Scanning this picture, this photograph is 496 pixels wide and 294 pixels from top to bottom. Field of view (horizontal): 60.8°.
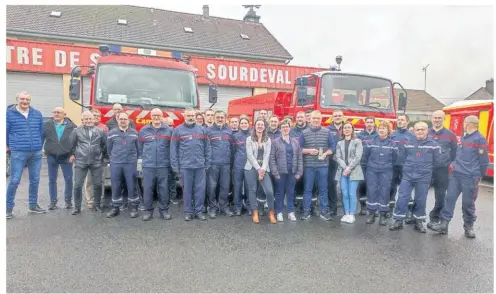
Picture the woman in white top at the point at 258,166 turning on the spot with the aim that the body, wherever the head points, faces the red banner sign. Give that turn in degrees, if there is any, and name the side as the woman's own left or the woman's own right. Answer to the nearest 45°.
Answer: approximately 135° to the woman's own right

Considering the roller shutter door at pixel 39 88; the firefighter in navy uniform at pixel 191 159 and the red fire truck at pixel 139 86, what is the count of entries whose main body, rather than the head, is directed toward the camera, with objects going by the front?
3

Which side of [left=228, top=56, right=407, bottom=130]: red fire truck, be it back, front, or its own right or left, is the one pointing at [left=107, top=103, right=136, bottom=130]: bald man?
right

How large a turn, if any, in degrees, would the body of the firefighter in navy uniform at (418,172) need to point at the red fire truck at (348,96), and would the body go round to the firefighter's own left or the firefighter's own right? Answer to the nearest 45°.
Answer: approximately 135° to the firefighter's own right

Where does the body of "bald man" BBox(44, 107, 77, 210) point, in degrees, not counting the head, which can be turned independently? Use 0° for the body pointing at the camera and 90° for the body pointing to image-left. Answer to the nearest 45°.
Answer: approximately 0°

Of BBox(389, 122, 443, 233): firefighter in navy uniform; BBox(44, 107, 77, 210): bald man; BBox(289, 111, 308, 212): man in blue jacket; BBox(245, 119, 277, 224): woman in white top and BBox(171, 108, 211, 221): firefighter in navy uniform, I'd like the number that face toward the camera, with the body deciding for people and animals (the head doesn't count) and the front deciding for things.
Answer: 5

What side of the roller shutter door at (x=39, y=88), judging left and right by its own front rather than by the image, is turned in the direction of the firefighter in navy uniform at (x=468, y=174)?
front

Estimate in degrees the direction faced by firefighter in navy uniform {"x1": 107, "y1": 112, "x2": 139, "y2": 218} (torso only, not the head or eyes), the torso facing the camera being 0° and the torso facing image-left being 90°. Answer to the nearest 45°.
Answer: approximately 0°

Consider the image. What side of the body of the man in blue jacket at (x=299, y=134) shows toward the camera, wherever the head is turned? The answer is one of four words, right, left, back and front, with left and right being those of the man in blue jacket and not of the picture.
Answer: front

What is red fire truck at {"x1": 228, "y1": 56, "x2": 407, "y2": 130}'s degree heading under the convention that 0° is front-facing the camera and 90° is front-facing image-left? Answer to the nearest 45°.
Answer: approximately 315°

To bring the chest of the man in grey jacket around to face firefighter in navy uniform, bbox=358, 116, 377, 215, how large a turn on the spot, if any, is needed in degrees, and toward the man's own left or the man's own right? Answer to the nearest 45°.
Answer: approximately 90° to the man's own left

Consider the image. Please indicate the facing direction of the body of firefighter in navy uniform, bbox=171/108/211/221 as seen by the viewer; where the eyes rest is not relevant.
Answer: toward the camera

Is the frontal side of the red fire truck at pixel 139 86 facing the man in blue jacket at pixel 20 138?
no

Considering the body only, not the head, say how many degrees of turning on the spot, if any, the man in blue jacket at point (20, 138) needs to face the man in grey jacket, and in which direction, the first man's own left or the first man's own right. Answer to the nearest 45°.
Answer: approximately 45° to the first man's own left

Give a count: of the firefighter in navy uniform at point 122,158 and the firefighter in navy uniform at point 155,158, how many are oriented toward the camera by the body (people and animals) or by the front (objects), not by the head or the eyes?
2

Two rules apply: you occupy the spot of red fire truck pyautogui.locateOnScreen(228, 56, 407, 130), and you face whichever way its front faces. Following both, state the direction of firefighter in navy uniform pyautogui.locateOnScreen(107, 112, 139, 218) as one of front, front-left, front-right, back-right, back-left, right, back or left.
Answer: right

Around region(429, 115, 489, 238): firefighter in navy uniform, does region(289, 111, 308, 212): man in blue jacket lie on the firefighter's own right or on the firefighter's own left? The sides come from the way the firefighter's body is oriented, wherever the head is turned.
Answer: on the firefighter's own right

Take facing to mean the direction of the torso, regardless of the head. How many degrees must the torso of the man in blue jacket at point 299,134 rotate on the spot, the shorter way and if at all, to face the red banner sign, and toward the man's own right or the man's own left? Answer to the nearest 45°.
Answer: approximately 135° to the man's own right

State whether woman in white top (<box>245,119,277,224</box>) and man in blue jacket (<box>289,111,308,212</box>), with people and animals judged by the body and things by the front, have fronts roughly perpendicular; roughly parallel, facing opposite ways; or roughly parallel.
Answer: roughly parallel

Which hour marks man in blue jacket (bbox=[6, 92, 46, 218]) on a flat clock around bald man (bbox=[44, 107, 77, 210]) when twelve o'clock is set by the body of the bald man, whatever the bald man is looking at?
The man in blue jacket is roughly at 2 o'clock from the bald man.

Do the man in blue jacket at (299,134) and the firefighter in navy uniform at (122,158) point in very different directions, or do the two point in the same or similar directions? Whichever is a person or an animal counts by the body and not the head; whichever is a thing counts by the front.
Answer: same or similar directions

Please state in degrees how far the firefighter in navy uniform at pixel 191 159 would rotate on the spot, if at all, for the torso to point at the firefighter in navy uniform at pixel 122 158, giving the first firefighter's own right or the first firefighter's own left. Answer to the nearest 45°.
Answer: approximately 90° to the first firefighter's own right
